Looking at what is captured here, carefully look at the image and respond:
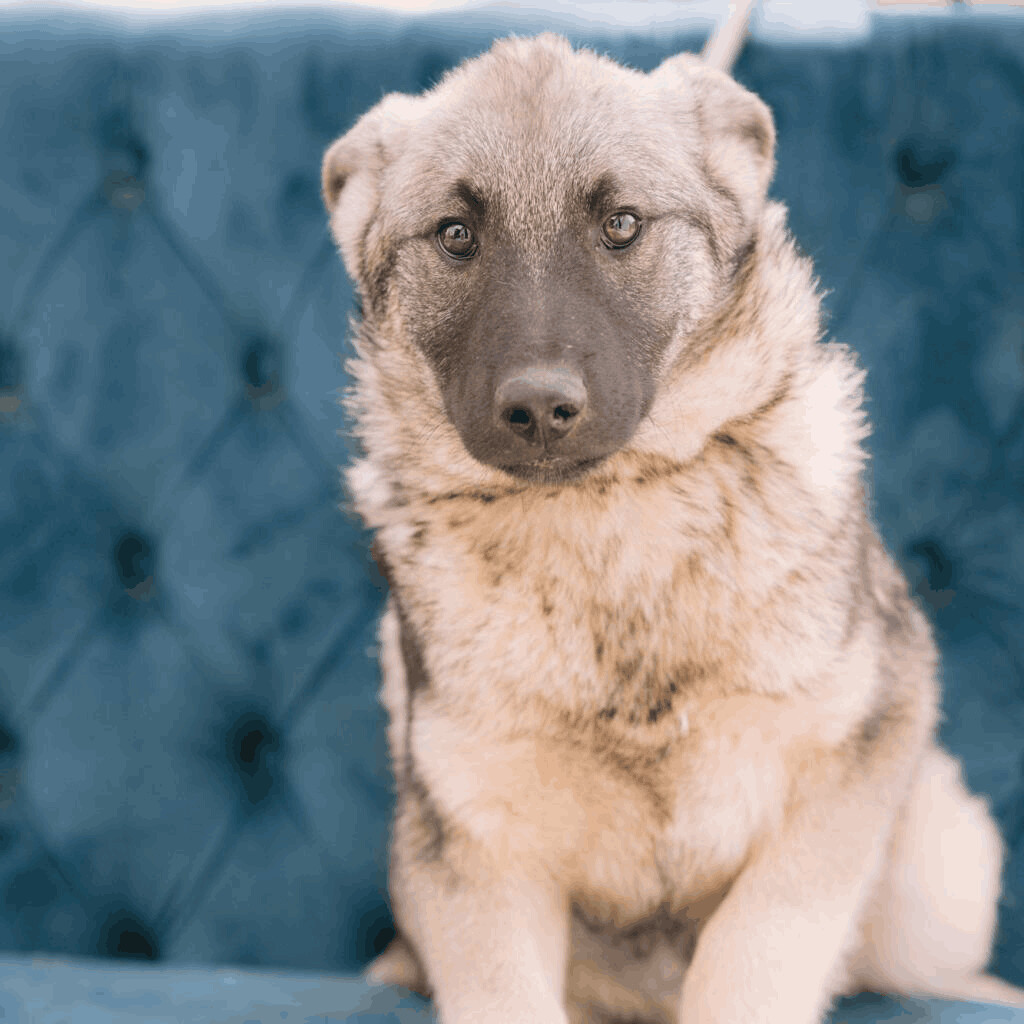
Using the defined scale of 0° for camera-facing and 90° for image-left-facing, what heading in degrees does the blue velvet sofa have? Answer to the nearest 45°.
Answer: approximately 0°

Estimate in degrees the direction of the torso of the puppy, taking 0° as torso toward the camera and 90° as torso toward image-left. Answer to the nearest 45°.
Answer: approximately 0°
